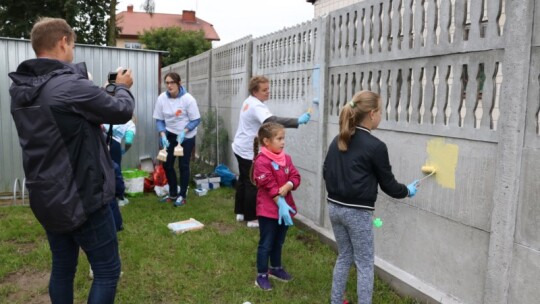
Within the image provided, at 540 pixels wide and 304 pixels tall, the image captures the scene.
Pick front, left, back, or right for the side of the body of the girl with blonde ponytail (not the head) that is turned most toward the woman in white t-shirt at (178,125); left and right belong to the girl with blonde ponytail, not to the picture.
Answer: left

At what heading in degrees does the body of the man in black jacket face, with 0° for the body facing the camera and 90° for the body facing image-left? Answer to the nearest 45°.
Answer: approximately 225°

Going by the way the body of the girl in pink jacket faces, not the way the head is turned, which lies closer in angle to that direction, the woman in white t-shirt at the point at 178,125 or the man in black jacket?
the man in black jacket

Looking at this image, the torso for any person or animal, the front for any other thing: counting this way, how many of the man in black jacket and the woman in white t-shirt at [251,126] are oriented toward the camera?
0

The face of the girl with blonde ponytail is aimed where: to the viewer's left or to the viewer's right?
to the viewer's right

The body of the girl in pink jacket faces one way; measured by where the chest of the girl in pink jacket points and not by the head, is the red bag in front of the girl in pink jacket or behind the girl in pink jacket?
behind

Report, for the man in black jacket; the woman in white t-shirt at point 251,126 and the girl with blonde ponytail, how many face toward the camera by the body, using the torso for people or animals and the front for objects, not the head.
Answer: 0

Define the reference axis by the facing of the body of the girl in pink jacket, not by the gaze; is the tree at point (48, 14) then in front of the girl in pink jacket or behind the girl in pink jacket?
behind

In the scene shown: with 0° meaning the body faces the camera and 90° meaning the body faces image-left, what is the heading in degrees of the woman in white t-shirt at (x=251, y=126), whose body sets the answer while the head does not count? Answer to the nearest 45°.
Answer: approximately 270°

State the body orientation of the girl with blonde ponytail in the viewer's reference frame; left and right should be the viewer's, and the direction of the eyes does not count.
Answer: facing away from the viewer and to the right of the viewer

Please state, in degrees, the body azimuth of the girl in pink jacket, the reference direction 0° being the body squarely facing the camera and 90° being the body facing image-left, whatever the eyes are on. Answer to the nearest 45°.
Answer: approximately 315°

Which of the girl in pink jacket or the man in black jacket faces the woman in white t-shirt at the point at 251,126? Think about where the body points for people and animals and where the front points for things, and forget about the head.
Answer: the man in black jacket
